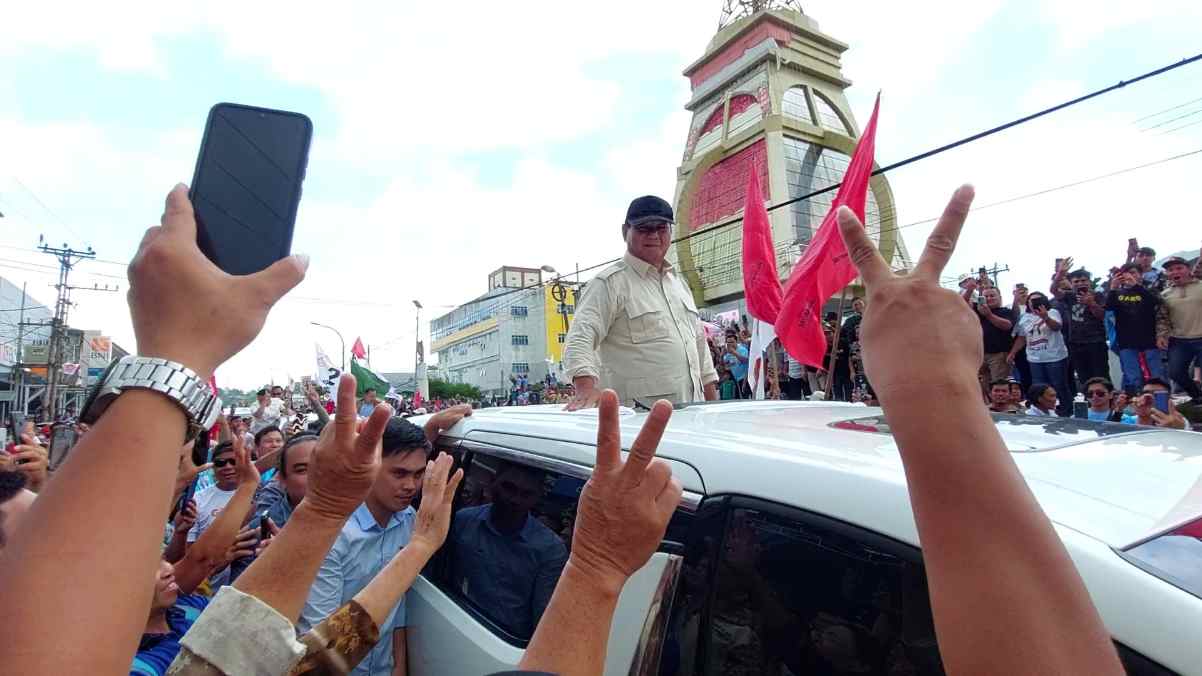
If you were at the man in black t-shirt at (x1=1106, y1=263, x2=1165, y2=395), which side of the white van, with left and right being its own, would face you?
right

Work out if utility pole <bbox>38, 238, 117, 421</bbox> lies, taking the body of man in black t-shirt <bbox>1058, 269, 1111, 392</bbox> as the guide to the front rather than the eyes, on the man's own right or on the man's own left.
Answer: on the man's own right

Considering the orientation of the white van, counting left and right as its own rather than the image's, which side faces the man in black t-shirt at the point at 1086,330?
right

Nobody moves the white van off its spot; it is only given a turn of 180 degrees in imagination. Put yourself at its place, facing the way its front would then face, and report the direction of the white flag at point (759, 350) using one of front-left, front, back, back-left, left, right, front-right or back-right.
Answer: back-left

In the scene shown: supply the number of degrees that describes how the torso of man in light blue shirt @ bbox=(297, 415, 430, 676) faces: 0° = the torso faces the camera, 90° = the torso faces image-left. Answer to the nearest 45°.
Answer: approximately 315°

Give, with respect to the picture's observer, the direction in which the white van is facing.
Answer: facing away from the viewer and to the left of the viewer

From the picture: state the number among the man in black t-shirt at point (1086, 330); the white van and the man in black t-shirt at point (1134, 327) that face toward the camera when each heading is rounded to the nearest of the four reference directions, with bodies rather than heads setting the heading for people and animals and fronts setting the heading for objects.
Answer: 2

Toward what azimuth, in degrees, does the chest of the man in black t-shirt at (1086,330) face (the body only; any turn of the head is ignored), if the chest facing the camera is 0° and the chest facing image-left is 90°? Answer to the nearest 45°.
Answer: approximately 0°

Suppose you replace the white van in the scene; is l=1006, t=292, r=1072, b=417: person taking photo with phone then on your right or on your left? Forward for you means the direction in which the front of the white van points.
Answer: on your right

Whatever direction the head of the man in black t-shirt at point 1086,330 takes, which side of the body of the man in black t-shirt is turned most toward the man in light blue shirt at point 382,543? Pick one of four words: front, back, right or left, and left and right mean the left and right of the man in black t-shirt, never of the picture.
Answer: front

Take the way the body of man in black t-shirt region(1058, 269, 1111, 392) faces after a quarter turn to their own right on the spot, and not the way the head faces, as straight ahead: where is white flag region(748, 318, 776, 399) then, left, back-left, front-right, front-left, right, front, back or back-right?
front-left
